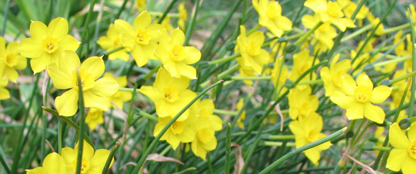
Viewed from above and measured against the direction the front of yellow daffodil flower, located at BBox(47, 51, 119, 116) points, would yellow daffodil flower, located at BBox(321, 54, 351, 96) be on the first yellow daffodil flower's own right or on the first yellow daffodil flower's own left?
on the first yellow daffodil flower's own left

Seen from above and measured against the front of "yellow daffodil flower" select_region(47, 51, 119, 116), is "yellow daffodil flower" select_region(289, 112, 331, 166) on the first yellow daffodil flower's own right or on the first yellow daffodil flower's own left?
on the first yellow daffodil flower's own left

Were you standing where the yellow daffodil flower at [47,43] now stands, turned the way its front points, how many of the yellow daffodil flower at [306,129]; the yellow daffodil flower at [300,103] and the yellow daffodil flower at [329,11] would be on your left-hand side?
3

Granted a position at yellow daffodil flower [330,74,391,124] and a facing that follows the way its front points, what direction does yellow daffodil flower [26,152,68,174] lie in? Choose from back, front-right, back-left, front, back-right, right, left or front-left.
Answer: front-right

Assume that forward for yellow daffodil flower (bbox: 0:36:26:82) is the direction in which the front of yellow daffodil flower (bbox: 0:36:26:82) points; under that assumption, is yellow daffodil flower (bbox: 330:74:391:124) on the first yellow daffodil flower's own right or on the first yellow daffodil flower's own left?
on the first yellow daffodil flower's own left

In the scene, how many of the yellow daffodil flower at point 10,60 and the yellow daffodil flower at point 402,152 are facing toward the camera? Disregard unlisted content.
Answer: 2

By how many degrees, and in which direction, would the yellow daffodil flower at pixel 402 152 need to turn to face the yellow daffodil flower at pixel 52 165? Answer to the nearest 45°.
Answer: approximately 45° to its right

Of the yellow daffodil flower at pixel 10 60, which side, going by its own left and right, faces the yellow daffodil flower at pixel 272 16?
left

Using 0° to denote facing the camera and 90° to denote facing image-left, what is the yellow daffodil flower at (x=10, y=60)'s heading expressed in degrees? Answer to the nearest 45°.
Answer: approximately 0°
